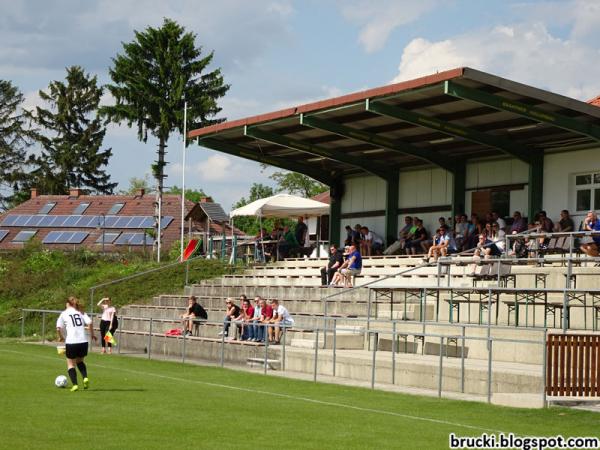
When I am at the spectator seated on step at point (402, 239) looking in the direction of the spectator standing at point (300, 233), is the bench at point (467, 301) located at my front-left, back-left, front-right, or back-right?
back-left

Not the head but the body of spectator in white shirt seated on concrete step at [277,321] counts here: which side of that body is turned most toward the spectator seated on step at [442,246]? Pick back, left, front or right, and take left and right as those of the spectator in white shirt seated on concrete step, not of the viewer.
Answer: back

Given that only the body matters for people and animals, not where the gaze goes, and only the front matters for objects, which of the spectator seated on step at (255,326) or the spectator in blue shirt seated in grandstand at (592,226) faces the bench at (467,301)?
the spectator in blue shirt seated in grandstand at (592,226)

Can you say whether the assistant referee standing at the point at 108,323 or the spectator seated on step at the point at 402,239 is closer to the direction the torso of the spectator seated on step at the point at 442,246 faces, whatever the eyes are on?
the assistant referee standing

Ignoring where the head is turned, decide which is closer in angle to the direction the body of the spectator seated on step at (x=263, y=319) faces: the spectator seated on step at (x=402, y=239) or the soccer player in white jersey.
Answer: the soccer player in white jersey
